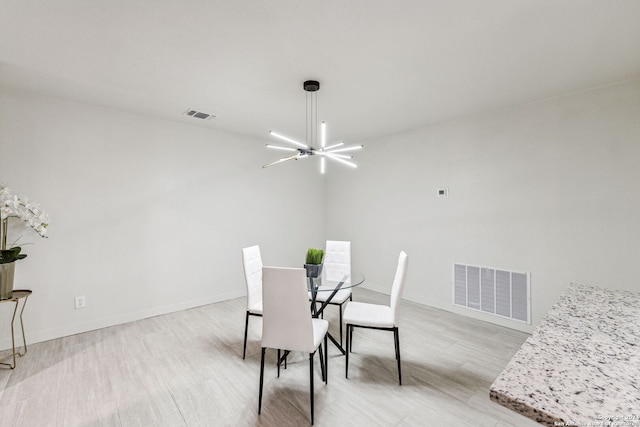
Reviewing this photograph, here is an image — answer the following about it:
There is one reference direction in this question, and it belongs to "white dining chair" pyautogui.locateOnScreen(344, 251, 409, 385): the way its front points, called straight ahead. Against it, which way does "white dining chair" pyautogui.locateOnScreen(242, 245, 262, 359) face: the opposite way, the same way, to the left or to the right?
the opposite way

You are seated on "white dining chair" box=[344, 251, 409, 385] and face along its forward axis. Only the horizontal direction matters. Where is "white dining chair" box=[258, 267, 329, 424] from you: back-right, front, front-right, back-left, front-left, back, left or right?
front-left

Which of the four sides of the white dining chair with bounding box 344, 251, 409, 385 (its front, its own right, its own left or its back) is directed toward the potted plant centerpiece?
front

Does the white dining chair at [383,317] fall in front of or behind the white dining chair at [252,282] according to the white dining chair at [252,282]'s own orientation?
in front

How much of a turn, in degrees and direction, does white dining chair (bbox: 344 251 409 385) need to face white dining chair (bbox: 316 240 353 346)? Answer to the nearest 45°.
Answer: approximately 45° to its right

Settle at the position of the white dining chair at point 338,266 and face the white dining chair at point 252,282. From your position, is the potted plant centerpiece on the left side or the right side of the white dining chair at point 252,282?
left

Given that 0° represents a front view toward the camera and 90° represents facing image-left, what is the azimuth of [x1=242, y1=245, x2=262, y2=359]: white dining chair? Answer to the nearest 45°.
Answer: approximately 315°

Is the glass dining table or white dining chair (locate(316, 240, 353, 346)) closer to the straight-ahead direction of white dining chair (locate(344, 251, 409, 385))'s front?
the glass dining table

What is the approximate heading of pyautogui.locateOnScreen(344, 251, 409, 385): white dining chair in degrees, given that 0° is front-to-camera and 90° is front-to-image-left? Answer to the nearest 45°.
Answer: approximately 90°
